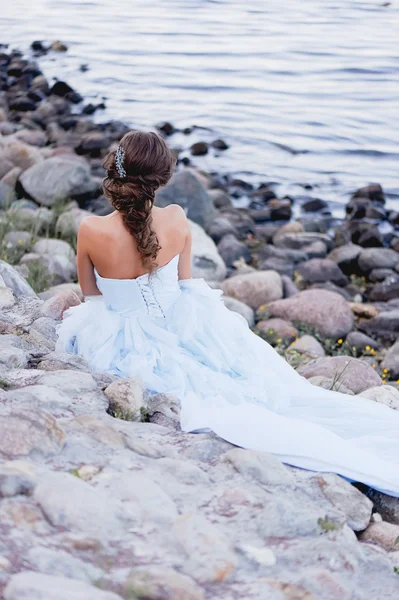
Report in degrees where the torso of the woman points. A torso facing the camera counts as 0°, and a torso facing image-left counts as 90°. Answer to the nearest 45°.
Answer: approximately 180°

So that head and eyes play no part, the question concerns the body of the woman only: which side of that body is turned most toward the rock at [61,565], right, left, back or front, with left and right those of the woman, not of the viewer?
back

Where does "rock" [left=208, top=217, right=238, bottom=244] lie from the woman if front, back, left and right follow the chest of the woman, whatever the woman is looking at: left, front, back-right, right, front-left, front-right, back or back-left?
front

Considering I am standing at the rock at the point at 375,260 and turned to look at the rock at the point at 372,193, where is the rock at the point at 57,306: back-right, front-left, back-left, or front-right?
back-left

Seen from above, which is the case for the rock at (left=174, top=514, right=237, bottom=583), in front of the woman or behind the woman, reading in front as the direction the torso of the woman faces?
behind

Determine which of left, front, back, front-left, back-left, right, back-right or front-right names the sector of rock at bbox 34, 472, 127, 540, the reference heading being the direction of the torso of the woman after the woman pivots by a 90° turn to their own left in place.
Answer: left

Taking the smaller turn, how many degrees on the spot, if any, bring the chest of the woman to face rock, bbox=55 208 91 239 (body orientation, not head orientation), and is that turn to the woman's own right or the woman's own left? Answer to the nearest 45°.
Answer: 0° — they already face it

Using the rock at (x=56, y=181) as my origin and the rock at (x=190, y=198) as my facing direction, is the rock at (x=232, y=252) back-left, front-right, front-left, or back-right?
front-right

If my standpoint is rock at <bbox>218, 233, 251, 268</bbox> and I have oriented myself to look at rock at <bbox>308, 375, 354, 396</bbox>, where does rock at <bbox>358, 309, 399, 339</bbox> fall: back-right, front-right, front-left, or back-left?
front-left

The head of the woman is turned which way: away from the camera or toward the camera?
away from the camera

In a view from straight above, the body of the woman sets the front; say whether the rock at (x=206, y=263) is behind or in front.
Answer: in front

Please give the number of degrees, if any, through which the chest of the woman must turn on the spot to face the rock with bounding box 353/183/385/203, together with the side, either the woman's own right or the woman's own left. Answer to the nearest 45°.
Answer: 0° — they already face it

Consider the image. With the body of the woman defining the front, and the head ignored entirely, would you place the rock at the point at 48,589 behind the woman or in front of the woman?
behind

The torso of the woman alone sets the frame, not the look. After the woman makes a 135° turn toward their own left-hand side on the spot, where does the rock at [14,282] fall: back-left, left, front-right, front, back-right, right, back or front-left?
right

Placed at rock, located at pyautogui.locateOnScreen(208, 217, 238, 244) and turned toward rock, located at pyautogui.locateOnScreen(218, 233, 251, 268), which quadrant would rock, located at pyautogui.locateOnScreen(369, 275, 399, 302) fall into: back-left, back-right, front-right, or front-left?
front-left

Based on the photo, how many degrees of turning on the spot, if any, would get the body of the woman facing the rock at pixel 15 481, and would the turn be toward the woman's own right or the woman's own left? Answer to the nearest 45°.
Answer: approximately 180°

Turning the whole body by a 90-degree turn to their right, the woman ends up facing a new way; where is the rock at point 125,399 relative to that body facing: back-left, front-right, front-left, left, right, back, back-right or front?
right
